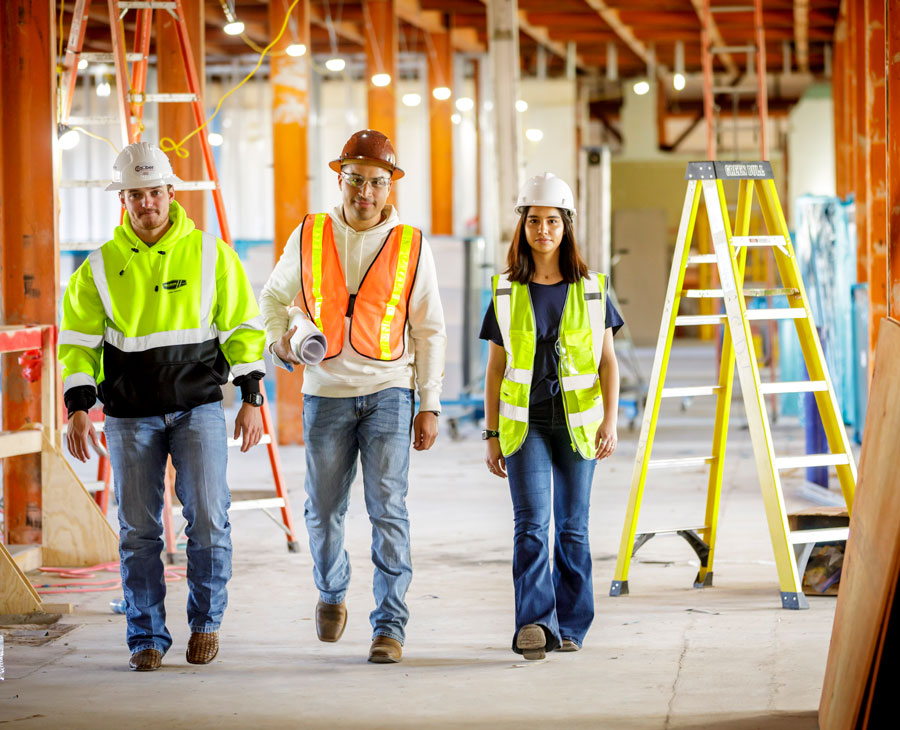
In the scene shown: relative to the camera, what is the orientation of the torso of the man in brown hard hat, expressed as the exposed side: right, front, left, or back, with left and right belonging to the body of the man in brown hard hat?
front

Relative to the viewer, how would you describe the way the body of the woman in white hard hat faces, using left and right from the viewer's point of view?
facing the viewer

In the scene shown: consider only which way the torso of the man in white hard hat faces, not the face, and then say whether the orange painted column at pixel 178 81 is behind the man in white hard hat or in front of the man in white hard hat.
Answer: behind

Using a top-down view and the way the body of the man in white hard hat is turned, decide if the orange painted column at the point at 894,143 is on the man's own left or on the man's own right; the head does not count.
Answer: on the man's own left

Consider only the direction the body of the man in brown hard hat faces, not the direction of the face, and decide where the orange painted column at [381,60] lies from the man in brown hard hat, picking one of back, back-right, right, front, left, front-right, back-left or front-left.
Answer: back

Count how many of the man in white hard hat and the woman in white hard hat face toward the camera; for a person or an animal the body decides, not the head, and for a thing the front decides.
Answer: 2

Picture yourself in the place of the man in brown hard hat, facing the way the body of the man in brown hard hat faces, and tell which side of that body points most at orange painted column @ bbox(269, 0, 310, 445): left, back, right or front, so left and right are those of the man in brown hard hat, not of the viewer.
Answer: back

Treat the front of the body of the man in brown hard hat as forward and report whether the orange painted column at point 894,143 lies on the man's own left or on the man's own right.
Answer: on the man's own left
